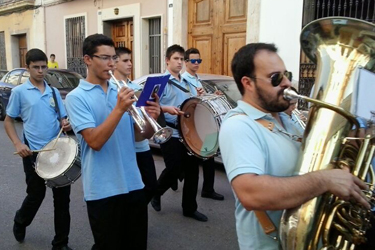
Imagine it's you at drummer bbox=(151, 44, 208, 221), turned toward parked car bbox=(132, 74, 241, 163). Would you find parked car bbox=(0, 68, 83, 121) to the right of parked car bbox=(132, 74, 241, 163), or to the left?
left

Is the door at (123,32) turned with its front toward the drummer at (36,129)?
yes

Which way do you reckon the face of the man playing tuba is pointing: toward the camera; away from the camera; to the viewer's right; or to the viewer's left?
to the viewer's right

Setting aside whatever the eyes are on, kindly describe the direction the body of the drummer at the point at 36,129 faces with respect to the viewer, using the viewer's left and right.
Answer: facing the viewer and to the right of the viewer

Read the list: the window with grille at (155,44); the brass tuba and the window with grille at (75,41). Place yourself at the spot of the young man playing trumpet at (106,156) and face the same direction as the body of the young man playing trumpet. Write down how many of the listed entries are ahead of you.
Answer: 1

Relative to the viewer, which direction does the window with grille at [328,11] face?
toward the camera

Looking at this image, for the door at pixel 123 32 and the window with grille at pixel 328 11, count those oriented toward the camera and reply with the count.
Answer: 2

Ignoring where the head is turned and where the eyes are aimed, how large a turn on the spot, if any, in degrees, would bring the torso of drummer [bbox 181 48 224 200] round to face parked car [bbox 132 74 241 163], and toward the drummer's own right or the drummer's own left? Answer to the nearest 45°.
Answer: approximately 135° to the drummer's own left

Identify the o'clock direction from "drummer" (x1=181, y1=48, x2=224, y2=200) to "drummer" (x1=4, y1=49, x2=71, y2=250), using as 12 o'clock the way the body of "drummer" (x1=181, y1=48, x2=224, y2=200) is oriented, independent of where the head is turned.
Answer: "drummer" (x1=4, y1=49, x2=71, y2=250) is roughly at 3 o'clock from "drummer" (x1=181, y1=48, x2=224, y2=200).

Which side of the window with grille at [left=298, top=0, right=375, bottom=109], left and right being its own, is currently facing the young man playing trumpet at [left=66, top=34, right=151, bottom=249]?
front

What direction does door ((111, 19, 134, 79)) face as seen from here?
toward the camera

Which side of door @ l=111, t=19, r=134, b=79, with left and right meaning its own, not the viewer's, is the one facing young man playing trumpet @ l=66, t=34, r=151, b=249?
front

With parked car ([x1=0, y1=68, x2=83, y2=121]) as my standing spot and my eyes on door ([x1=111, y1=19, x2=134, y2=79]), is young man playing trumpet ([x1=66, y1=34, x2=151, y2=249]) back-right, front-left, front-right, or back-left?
back-right

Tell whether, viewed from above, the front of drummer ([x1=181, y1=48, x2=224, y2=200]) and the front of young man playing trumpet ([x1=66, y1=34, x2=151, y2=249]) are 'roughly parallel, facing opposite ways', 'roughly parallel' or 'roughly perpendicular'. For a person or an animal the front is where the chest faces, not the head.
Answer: roughly parallel
